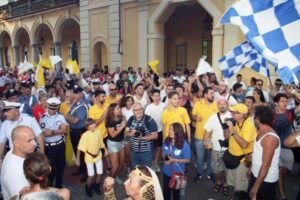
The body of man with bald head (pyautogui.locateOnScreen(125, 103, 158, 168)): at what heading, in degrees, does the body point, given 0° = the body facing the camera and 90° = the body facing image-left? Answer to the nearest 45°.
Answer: approximately 0°

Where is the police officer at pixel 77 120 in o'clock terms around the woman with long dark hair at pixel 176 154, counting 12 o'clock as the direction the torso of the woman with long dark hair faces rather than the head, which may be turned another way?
The police officer is roughly at 3 o'clock from the woman with long dark hair.

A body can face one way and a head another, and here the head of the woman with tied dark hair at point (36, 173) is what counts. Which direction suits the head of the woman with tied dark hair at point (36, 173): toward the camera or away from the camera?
away from the camera

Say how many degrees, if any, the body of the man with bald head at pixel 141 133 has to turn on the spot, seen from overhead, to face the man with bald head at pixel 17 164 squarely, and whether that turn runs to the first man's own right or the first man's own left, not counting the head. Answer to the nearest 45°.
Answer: approximately 45° to the first man's own right

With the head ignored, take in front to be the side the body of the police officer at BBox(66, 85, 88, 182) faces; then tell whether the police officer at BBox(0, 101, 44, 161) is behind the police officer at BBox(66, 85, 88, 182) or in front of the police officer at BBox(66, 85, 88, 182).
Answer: in front

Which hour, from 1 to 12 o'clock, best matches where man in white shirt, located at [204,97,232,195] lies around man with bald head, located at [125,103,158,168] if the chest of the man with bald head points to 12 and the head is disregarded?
The man in white shirt is roughly at 9 o'clock from the man with bald head.

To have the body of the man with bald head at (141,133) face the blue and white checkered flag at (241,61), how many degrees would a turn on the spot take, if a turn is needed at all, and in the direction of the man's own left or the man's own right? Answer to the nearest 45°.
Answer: approximately 135° to the man's own left

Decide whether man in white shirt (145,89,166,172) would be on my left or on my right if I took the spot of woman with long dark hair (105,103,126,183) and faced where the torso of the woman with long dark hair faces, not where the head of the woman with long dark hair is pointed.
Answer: on my left

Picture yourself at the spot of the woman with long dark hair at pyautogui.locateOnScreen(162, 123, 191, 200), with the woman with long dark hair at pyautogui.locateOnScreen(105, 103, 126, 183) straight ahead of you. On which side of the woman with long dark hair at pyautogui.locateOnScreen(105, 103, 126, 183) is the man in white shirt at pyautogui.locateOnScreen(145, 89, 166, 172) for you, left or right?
right

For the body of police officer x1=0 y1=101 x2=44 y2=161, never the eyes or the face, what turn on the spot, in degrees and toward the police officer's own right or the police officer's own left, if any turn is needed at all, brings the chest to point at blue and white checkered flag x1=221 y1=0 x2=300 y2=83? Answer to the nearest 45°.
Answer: approximately 90° to the police officer's own left

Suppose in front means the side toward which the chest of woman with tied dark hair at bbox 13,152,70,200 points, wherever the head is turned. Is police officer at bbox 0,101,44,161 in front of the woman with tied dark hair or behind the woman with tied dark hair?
in front
